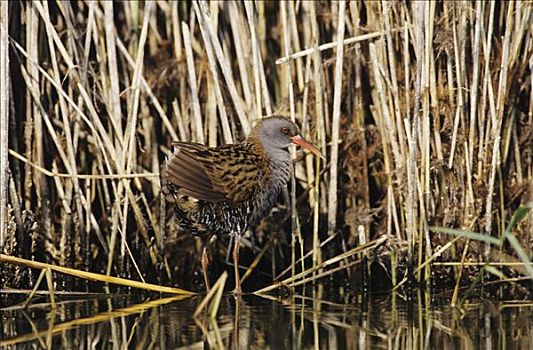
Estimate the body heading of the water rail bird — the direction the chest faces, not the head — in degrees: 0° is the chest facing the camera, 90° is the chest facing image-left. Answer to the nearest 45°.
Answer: approximately 270°

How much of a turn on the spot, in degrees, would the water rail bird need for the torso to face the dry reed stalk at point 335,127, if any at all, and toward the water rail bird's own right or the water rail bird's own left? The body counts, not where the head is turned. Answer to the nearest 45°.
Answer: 0° — it already faces it

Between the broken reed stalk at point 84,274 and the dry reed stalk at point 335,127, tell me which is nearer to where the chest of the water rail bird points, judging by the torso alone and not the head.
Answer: the dry reed stalk

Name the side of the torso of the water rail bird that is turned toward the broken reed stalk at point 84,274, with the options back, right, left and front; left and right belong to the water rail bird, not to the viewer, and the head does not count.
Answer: back

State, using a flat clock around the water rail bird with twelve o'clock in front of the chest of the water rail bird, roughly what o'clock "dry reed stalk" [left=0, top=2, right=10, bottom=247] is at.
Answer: The dry reed stalk is roughly at 6 o'clock from the water rail bird.
